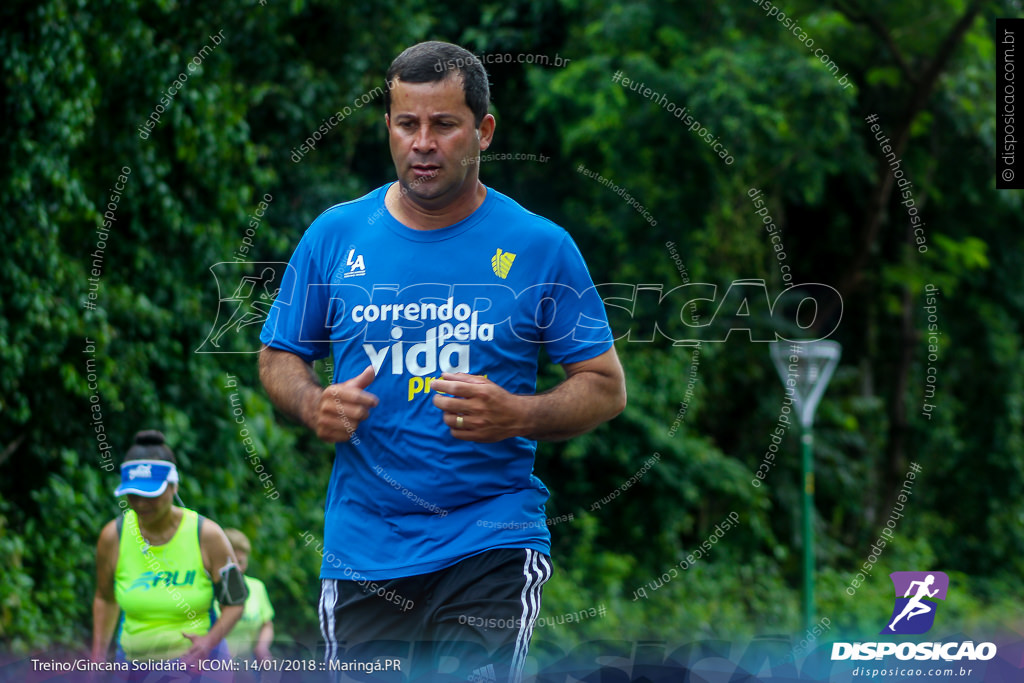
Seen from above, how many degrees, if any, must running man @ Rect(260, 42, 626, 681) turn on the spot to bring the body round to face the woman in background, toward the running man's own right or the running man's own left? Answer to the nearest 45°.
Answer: approximately 135° to the running man's own right

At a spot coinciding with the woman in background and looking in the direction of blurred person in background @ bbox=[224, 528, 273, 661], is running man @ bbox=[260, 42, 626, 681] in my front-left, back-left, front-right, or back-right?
back-right

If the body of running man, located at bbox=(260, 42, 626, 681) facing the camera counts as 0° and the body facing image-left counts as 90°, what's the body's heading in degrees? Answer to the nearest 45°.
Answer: approximately 0°

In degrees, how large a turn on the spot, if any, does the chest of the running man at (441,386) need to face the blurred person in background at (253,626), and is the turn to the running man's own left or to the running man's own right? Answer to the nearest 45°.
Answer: approximately 180°
